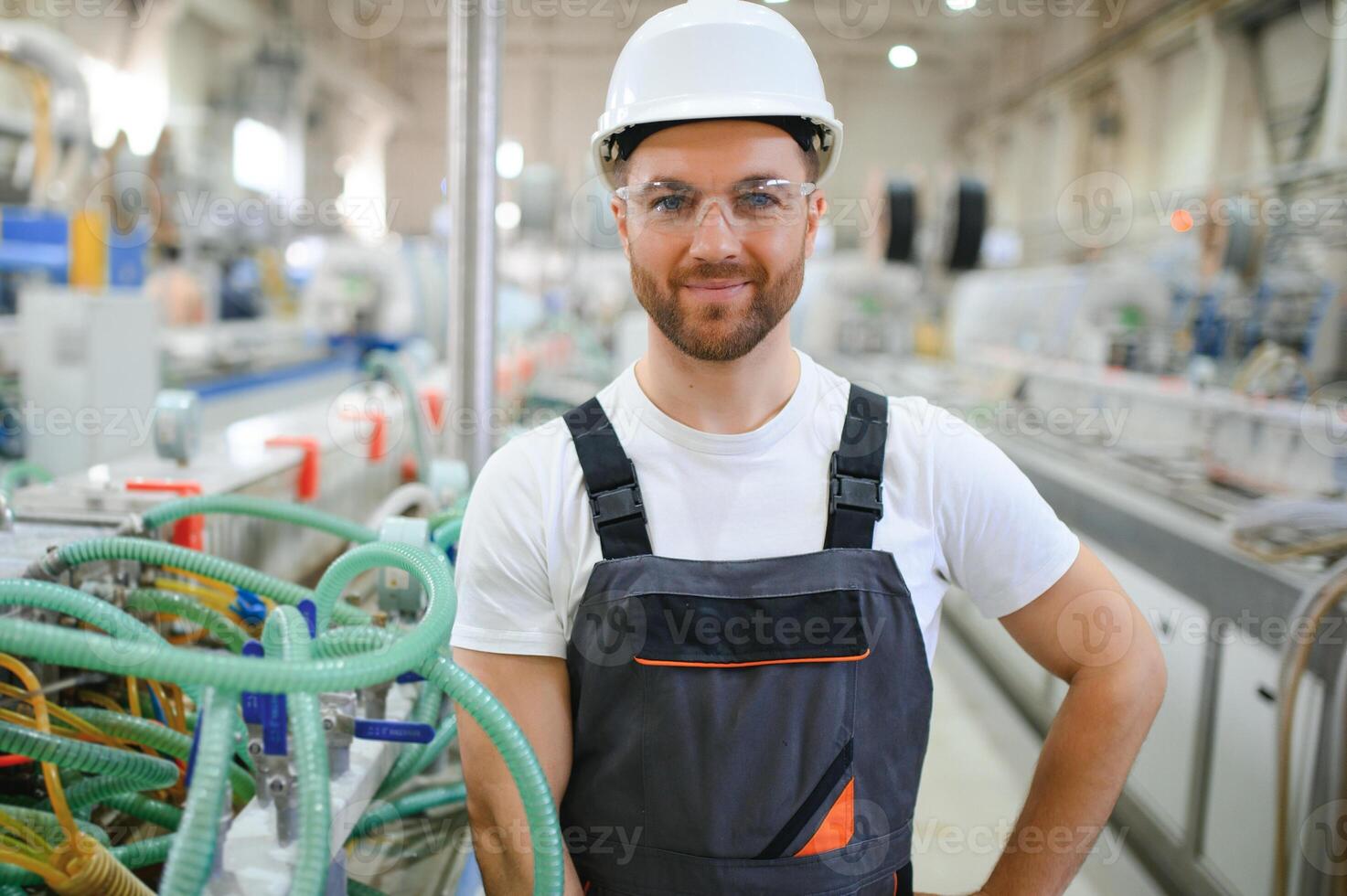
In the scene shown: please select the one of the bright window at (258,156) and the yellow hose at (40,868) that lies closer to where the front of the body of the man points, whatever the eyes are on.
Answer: the yellow hose

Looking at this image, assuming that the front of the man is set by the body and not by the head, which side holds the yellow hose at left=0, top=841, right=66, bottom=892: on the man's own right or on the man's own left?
on the man's own right

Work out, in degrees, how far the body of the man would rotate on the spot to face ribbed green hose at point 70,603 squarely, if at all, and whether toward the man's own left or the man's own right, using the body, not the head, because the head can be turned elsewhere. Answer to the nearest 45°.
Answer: approximately 90° to the man's own right

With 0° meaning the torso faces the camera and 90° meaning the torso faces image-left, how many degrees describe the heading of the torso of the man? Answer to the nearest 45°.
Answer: approximately 0°

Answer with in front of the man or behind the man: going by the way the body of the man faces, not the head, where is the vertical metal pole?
behind

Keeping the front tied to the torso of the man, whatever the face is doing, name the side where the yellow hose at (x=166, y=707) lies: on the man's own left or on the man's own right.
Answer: on the man's own right

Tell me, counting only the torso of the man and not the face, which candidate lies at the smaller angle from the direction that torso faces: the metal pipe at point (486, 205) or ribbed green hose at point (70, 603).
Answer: the ribbed green hose

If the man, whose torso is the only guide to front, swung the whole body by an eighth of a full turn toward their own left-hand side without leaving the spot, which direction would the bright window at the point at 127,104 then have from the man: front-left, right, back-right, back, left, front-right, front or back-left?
back

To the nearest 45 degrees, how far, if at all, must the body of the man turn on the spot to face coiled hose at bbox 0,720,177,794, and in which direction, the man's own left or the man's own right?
approximately 90° to the man's own right

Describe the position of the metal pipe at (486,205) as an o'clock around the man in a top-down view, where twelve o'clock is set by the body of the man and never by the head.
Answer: The metal pipe is roughly at 5 o'clock from the man.

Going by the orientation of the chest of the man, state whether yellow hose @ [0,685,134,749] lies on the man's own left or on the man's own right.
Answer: on the man's own right

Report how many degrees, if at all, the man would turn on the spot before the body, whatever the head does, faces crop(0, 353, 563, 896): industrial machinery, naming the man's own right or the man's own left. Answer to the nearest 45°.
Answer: approximately 90° to the man's own right

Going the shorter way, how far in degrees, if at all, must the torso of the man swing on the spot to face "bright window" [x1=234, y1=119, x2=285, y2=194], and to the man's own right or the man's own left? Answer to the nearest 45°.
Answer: approximately 135° to the man's own right
